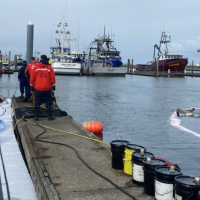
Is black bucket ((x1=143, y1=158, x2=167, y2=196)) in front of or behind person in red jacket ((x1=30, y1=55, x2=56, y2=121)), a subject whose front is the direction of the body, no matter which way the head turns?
behind

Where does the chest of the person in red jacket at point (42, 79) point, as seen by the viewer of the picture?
away from the camera

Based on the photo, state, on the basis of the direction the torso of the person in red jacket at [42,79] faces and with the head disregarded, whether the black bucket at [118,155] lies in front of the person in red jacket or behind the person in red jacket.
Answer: behind

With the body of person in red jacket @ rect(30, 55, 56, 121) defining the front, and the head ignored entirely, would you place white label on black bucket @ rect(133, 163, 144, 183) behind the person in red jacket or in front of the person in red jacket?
behind

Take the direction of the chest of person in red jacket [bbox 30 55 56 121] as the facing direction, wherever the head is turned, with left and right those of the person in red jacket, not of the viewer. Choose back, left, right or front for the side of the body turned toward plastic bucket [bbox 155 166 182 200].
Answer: back

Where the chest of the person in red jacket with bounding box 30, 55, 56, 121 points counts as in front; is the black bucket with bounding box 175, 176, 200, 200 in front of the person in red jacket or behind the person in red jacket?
behind
